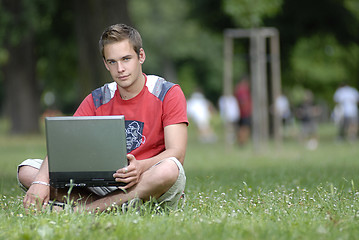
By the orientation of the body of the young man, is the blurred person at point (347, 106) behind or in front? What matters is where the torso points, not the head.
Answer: behind

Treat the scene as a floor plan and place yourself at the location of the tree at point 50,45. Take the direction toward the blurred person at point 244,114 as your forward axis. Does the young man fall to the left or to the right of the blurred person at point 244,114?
right

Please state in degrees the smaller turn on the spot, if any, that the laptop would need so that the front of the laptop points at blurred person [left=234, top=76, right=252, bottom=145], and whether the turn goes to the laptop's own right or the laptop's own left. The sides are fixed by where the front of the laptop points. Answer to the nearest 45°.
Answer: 0° — it already faces them

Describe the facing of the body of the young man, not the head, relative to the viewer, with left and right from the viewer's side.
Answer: facing the viewer and to the left of the viewer

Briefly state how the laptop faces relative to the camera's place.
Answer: facing away from the viewer

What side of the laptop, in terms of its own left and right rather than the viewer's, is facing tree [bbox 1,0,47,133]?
front

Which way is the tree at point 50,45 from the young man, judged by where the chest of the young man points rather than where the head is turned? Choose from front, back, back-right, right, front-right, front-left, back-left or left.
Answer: back-right

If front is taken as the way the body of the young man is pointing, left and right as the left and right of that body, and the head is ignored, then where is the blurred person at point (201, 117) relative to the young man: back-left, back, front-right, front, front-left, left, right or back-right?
back-right

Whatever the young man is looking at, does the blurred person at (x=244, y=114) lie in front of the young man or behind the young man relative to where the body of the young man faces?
behind
